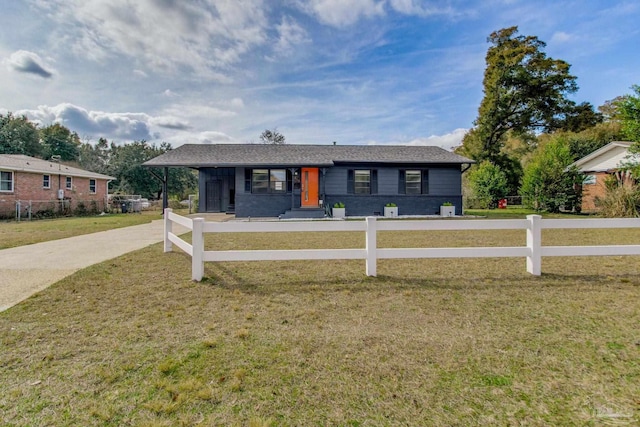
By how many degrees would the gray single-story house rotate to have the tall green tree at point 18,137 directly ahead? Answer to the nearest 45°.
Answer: approximately 135° to its right

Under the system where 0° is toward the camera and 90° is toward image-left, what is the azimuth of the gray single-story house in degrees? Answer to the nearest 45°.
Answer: approximately 0°

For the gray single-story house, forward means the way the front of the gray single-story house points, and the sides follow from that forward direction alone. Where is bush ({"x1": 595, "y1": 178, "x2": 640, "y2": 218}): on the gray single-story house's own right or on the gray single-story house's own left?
on the gray single-story house's own left

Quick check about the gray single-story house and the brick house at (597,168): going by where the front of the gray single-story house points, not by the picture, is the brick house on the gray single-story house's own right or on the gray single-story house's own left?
on the gray single-story house's own left

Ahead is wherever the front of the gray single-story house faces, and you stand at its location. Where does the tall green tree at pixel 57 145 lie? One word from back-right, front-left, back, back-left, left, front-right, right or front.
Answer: back-right

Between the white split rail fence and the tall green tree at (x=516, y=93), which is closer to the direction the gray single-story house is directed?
the white split rail fence

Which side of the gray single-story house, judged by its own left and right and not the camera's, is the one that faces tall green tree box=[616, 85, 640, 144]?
left

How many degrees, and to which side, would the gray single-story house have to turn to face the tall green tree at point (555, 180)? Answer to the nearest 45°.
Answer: approximately 90° to its left

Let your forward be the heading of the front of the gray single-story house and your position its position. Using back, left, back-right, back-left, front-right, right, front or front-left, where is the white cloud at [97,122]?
back-right

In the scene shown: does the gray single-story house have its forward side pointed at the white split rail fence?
yes
